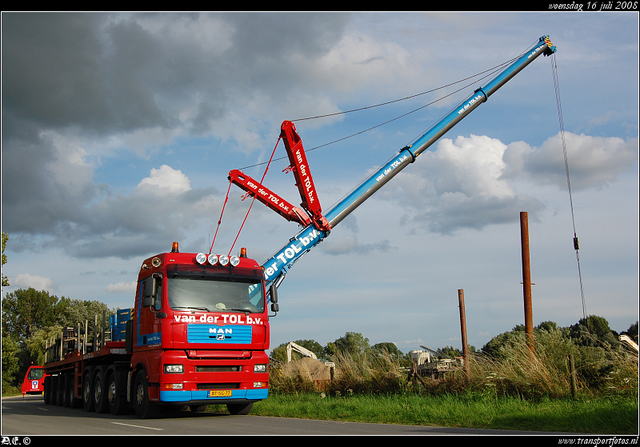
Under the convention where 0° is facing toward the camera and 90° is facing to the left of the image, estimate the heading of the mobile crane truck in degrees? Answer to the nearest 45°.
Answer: approximately 315°

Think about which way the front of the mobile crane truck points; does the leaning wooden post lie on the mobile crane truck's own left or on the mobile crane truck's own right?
on the mobile crane truck's own left
